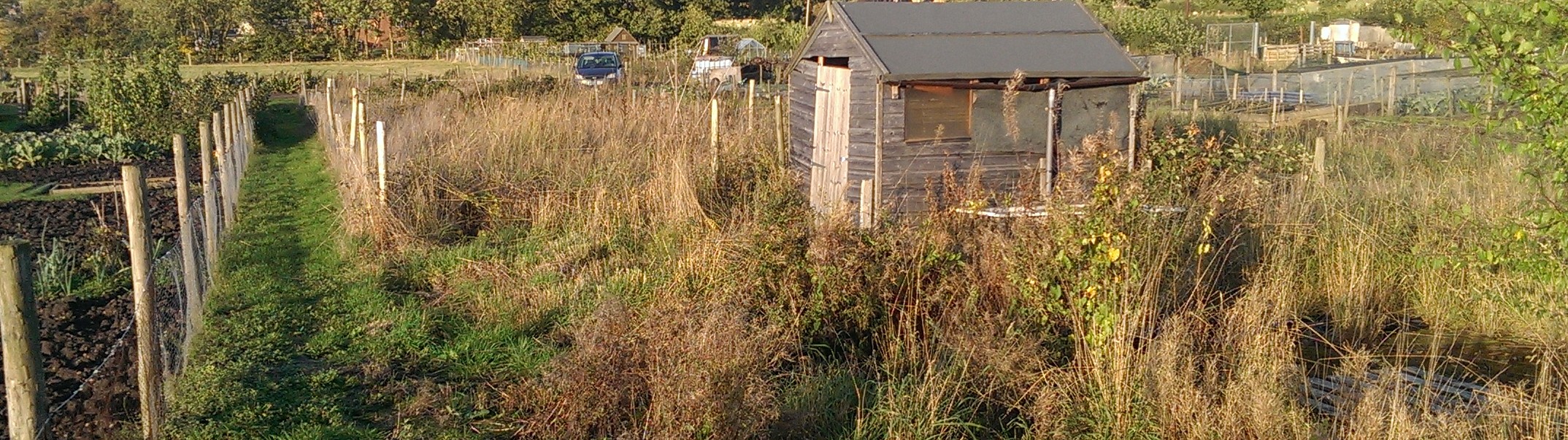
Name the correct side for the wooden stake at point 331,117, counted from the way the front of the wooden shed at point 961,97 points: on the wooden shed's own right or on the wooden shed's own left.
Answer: on the wooden shed's own right

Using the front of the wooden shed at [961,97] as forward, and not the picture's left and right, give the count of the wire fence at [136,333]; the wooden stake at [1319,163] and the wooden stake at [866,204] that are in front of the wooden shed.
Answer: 2

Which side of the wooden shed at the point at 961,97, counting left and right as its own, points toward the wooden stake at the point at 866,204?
front

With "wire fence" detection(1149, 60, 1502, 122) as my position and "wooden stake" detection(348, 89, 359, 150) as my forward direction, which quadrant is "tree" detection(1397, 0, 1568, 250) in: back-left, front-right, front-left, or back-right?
front-left

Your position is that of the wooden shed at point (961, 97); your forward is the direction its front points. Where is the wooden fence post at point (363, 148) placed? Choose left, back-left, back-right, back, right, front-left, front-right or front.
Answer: front-right

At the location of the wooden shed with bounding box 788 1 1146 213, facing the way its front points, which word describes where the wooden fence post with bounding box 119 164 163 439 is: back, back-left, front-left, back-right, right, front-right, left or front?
front

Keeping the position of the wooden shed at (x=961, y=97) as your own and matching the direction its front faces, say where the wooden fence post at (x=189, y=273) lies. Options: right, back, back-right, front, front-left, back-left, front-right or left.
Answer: front

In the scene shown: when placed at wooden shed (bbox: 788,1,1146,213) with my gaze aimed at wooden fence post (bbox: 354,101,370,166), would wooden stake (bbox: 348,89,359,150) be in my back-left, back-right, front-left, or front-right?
front-right

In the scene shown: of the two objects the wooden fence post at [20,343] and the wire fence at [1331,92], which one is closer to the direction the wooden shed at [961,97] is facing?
the wooden fence post

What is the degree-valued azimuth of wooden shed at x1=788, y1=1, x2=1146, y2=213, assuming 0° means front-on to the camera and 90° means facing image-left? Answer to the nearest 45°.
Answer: approximately 45°

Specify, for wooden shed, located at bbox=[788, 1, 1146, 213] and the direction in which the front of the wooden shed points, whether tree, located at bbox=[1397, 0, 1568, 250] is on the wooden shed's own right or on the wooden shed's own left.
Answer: on the wooden shed's own left

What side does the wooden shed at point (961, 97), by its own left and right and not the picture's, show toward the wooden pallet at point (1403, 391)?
left
